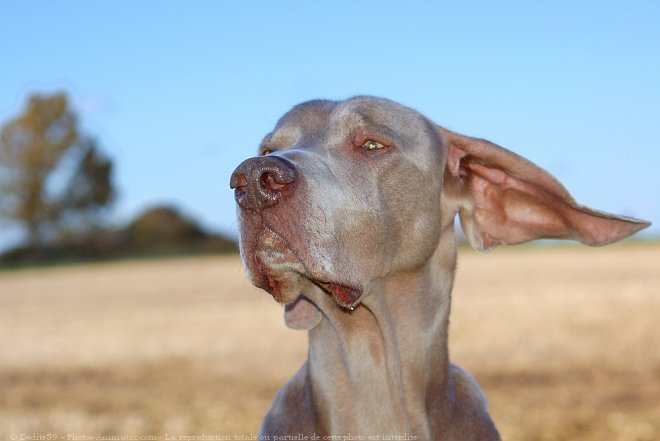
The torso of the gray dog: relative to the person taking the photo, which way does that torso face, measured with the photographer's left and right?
facing the viewer and to the left of the viewer
